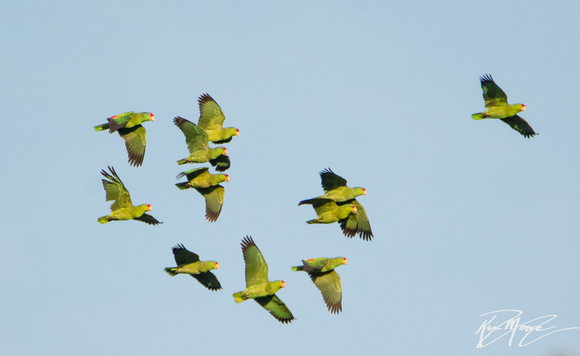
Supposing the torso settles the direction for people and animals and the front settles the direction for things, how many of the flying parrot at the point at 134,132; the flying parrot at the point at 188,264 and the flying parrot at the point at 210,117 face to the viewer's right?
3

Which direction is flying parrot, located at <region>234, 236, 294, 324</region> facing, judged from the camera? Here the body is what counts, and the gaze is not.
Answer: to the viewer's right

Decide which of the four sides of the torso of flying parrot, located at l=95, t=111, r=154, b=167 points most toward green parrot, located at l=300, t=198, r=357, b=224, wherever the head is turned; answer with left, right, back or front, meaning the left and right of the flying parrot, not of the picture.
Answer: front

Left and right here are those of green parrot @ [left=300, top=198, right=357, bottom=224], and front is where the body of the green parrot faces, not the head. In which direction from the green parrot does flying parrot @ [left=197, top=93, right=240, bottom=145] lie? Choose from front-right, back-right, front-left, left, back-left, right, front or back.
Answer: back

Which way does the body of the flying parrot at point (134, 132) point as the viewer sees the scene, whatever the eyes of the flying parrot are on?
to the viewer's right

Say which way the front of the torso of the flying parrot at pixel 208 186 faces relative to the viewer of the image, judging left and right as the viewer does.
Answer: facing to the right of the viewer

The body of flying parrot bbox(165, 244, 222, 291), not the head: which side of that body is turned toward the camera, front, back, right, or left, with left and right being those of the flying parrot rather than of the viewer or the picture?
right

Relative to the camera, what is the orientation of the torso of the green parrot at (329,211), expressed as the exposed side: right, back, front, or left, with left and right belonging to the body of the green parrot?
right

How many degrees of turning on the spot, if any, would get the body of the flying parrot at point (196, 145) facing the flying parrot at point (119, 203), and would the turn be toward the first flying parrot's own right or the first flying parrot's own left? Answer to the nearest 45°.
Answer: approximately 180°

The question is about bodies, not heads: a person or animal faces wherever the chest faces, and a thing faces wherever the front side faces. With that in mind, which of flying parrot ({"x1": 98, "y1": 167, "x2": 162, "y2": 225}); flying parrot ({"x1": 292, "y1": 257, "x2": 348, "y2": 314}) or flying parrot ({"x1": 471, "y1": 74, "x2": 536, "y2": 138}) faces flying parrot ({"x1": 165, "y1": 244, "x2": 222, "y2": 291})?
flying parrot ({"x1": 98, "y1": 167, "x2": 162, "y2": 225})

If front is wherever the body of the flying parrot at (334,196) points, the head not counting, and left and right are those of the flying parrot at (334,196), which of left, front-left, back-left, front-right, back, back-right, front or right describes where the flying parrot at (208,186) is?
back

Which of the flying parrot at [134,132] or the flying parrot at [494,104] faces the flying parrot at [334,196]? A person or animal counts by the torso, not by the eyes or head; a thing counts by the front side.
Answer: the flying parrot at [134,132]
